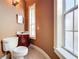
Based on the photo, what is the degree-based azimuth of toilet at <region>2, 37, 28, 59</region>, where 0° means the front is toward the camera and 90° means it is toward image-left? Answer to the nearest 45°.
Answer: approximately 315°
